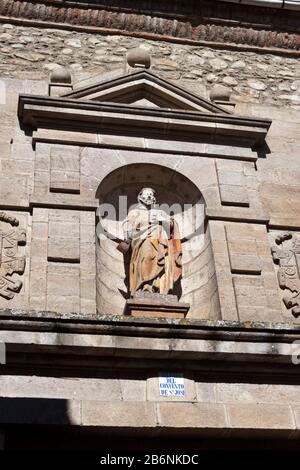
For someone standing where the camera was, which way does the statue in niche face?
facing the viewer
